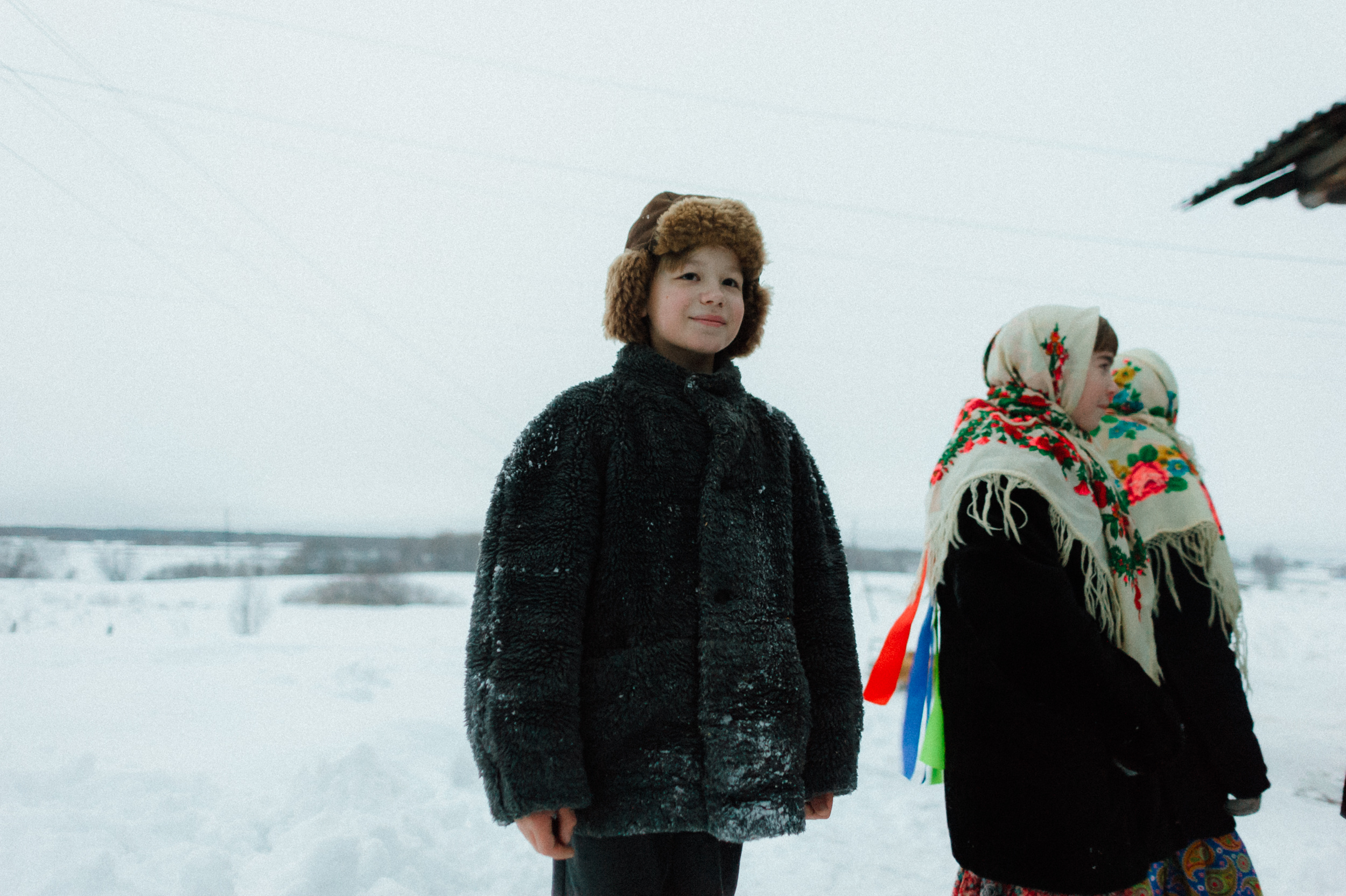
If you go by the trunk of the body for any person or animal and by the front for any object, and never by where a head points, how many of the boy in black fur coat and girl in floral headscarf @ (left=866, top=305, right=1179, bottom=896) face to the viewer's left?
0

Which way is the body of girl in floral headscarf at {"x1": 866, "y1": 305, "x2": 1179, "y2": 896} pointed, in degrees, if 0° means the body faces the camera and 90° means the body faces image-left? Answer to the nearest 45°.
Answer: approximately 270°

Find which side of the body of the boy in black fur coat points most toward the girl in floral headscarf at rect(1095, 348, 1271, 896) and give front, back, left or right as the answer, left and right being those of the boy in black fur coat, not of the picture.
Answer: left

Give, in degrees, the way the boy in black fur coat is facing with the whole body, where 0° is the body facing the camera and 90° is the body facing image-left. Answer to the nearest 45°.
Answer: approximately 315°

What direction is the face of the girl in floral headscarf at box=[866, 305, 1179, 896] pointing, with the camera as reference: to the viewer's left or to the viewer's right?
to the viewer's right
